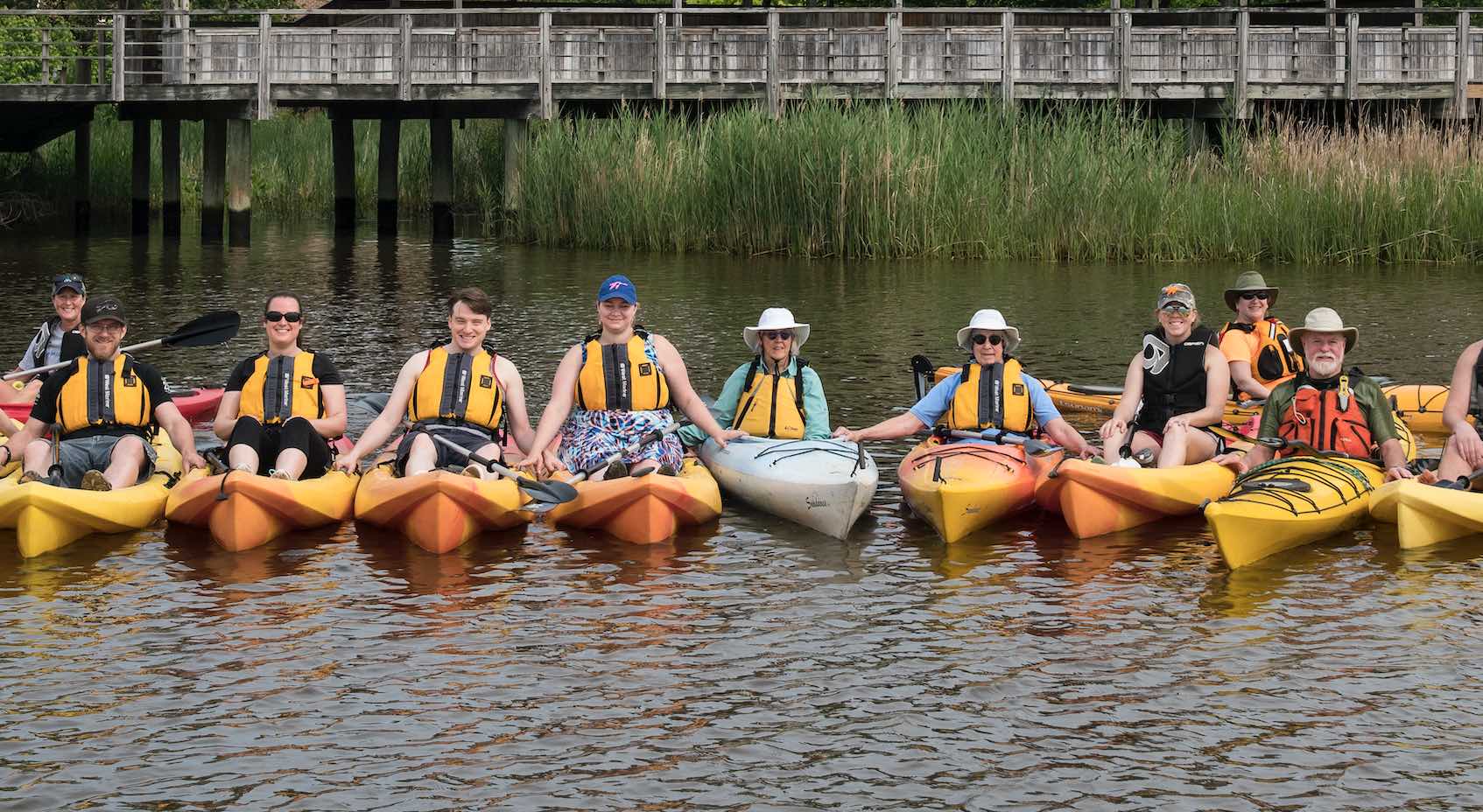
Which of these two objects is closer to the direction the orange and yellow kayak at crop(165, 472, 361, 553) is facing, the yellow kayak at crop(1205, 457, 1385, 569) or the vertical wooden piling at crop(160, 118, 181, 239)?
the yellow kayak

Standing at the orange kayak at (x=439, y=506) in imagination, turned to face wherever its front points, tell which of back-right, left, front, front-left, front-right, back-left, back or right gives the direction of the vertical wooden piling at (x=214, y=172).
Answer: back

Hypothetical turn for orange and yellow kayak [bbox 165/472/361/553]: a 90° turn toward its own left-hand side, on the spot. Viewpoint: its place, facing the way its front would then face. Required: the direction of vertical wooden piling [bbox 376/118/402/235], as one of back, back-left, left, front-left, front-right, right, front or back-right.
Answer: left

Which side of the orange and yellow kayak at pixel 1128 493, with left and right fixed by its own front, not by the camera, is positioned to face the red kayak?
right

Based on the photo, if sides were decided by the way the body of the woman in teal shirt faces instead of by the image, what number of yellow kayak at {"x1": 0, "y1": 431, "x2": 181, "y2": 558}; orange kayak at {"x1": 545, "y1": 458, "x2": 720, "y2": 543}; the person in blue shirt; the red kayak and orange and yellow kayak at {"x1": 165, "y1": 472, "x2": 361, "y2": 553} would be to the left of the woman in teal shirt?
1

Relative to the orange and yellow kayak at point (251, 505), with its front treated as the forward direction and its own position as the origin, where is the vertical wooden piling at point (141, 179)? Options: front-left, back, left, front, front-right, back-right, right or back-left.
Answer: back

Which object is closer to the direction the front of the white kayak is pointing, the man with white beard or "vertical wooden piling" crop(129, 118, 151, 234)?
the man with white beard

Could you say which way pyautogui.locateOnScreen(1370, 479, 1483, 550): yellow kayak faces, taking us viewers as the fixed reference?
facing the viewer and to the left of the viewer

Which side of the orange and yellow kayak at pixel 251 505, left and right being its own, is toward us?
front

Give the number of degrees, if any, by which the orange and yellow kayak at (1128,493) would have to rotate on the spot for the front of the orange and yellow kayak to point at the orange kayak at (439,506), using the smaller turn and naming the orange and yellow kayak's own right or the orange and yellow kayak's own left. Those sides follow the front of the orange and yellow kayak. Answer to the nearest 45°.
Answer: approximately 45° to the orange and yellow kayak's own right

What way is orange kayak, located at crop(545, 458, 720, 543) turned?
toward the camera

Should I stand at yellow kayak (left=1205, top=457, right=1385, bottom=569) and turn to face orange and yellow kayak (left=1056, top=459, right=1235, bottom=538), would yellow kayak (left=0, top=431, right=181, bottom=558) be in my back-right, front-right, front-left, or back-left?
front-left

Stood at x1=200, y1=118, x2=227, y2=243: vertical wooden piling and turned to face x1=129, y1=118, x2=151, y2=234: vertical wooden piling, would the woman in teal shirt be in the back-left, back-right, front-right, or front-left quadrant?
back-left

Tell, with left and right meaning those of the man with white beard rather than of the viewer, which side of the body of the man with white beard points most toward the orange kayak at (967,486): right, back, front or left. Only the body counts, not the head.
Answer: right

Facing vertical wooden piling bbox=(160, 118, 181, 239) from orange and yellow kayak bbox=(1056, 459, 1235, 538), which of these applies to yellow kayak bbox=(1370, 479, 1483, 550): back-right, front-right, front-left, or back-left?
back-right

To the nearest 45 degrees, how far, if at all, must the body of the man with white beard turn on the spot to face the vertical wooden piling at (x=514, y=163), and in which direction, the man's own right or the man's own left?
approximately 135° to the man's own right
